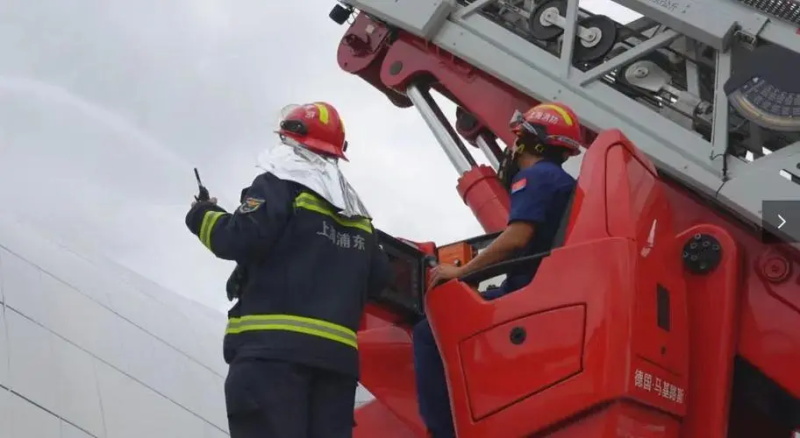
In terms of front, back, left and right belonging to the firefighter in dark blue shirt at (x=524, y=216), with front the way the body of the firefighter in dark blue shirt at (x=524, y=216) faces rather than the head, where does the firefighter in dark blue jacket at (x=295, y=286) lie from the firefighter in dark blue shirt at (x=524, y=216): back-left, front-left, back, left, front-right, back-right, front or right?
front

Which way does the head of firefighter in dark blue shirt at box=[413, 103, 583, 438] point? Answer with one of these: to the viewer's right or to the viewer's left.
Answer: to the viewer's left

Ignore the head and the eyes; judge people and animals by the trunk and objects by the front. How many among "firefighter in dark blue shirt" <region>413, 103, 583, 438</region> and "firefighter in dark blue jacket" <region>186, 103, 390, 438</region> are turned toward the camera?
0

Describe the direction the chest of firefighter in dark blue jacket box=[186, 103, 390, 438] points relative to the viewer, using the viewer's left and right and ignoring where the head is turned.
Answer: facing away from the viewer and to the left of the viewer

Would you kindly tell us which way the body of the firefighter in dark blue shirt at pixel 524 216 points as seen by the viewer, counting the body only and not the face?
to the viewer's left
